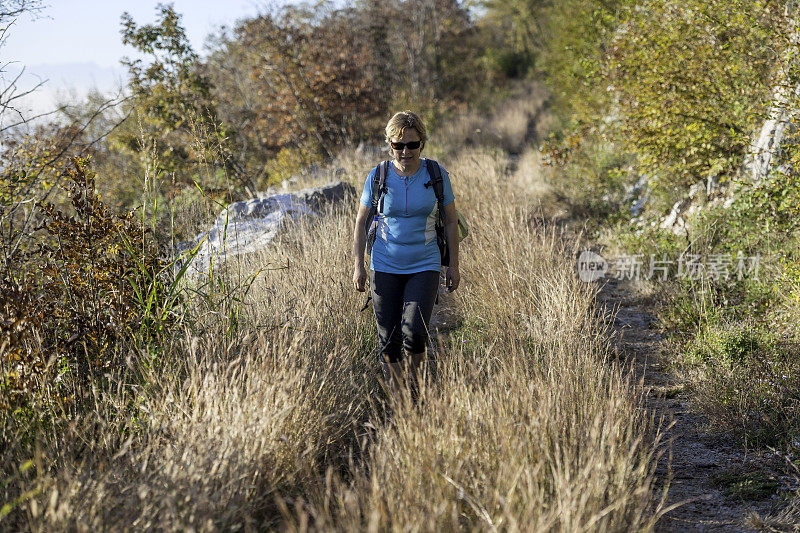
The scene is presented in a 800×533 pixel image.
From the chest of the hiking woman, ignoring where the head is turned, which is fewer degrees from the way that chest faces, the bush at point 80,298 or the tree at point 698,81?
the bush

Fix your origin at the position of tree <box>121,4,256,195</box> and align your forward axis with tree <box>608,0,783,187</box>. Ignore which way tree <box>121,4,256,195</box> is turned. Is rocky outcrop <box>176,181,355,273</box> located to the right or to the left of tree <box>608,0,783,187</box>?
right

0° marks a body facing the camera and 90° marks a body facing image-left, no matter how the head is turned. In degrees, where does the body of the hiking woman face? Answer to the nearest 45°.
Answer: approximately 0°

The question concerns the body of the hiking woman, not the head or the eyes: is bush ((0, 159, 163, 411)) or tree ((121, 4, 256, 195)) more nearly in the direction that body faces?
the bush

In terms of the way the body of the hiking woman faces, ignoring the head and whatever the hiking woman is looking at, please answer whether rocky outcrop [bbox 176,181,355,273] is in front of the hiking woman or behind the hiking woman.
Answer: behind

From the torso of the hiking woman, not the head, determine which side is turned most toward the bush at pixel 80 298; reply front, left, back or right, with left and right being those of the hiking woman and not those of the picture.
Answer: right

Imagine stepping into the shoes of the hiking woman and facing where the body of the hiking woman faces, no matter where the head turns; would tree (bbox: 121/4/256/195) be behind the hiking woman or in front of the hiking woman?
behind
